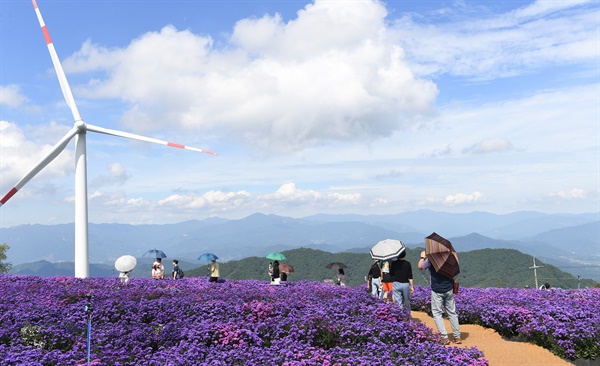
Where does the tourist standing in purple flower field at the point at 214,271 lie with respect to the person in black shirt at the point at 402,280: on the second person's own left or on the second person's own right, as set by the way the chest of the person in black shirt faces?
on the second person's own left

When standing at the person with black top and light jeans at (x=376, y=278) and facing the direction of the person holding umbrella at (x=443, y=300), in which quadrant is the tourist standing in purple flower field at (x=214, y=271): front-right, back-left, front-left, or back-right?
back-right

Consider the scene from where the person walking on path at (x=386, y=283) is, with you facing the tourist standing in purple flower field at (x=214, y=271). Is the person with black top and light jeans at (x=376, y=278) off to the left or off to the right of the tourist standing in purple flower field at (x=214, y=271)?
right

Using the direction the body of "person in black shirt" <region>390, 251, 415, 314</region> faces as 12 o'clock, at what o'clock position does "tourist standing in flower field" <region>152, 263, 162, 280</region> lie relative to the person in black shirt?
The tourist standing in flower field is roughly at 10 o'clock from the person in black shirt.

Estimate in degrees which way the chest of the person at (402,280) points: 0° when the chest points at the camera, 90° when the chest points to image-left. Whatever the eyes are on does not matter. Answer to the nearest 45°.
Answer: approximately 180°

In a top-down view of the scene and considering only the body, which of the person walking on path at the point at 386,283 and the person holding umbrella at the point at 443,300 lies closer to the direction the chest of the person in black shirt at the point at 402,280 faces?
the person walking on path

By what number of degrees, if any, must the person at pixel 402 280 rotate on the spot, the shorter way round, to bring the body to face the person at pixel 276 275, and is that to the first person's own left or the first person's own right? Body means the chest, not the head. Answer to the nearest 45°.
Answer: approximately 45° to the first person's own left
